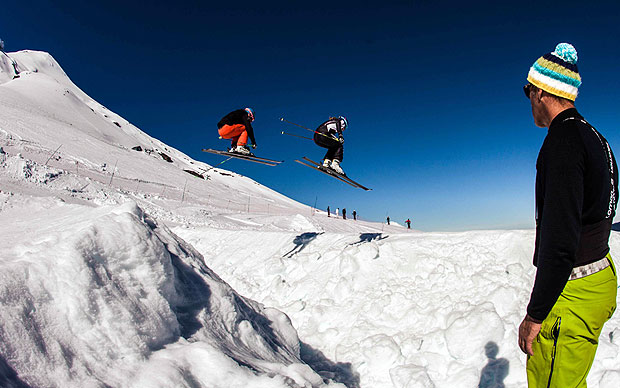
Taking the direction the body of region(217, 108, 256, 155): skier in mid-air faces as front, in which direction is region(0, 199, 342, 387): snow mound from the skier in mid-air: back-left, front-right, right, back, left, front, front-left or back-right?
right

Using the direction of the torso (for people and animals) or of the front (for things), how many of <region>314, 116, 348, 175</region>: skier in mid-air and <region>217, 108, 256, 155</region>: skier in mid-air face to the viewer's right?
2

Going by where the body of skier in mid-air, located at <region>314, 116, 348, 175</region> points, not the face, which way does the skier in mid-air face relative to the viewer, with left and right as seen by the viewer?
facing to the right of the viewer

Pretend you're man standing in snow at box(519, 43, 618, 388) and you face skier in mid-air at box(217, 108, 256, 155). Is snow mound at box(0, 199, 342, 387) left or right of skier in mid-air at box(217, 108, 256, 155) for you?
left

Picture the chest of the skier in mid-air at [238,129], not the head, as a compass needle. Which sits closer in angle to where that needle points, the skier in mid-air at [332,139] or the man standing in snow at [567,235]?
the skier in mid-air

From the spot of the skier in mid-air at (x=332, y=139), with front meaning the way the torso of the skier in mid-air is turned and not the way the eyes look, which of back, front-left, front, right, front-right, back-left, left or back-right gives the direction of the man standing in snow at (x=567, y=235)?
right

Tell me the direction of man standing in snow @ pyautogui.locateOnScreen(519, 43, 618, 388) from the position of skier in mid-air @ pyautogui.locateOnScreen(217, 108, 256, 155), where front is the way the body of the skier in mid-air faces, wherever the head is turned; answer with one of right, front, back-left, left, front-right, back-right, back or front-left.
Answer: right

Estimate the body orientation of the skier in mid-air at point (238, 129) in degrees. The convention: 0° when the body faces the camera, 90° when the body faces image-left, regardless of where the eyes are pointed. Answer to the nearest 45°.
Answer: approximately 270°

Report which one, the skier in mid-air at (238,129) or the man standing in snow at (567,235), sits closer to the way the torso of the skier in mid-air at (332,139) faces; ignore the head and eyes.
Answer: the man standing in snow

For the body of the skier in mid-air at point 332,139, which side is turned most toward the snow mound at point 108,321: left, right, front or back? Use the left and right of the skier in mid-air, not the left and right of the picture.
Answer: right

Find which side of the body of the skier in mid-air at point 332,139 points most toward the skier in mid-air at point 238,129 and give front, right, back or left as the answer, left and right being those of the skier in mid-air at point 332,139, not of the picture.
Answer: back

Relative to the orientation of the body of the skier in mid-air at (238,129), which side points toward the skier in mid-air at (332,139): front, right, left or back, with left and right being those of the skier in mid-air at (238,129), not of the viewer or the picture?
front
